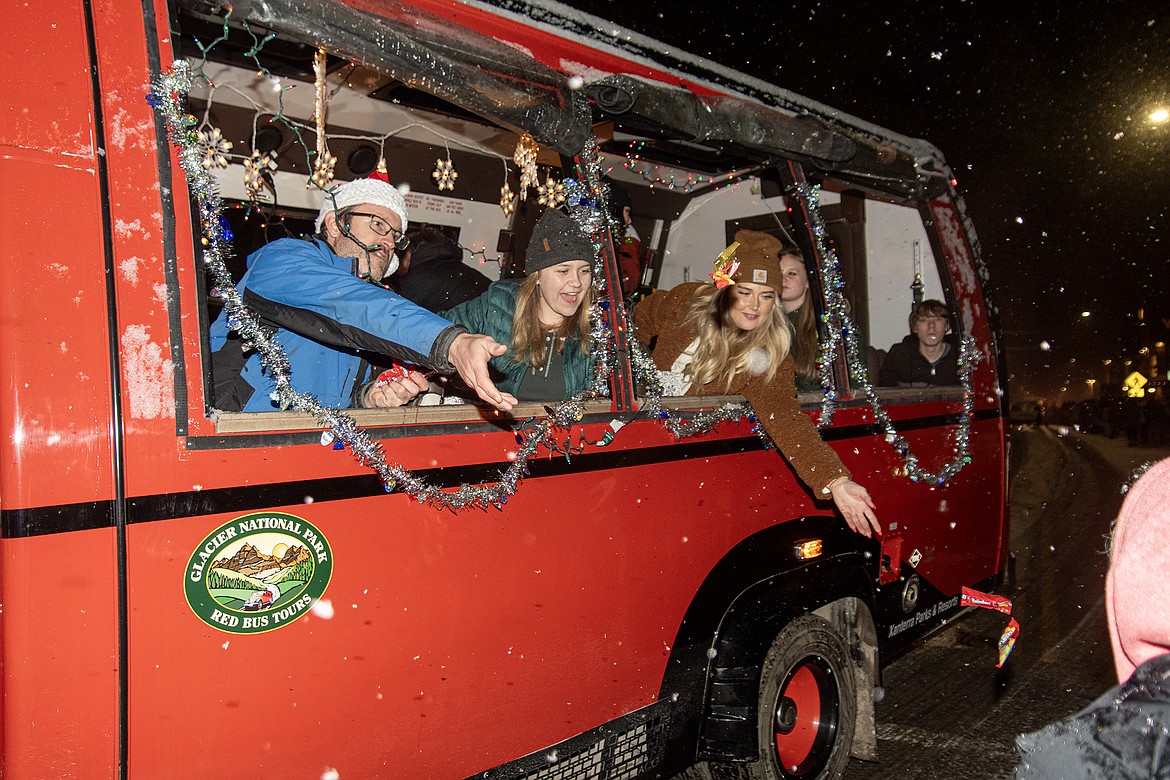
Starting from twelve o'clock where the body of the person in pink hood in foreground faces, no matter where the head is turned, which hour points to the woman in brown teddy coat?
The woman in brown teddy coat is roughly at 11 o'clock from the person in pink hood in foreground.

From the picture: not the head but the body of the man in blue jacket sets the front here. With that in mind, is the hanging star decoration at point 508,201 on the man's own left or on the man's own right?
on the man's own left

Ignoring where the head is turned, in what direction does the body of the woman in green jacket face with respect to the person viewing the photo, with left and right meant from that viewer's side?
facing the viewer and to the right of the viewer

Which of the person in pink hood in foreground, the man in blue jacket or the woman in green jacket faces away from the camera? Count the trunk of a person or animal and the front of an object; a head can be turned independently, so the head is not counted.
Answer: the person in pink hood in foreground

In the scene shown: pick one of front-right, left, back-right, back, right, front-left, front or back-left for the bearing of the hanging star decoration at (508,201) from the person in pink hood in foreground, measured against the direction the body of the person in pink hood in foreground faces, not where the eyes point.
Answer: front-left

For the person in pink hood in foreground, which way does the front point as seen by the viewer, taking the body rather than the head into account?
away from the camera

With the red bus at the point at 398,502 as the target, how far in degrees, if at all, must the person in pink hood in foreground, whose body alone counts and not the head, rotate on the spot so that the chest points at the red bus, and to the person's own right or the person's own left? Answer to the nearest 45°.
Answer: approximately 90° to the person's own left

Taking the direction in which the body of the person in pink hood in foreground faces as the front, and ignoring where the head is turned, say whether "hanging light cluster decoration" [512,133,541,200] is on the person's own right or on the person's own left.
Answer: on the person's own left
